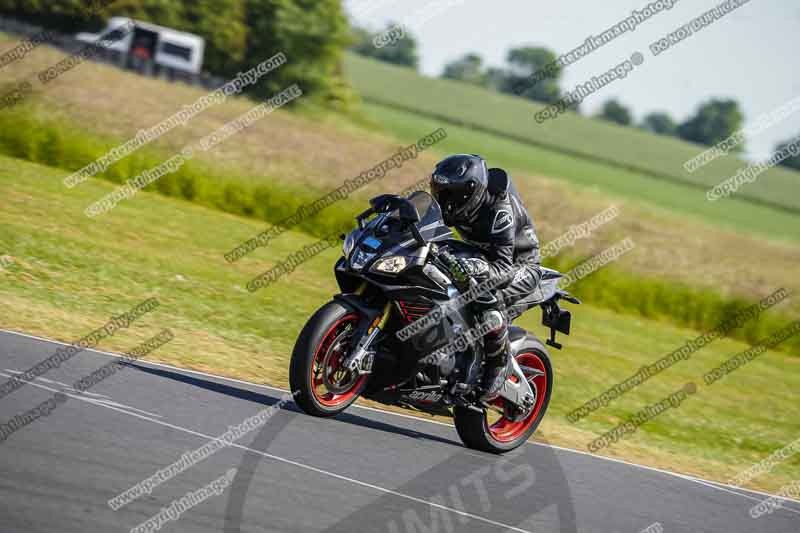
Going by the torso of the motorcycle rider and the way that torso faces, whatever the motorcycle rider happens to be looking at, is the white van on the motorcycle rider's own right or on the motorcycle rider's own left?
on the motorcycle rider's own right

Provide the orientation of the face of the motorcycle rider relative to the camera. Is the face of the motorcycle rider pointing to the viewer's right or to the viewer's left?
to the viewer's left

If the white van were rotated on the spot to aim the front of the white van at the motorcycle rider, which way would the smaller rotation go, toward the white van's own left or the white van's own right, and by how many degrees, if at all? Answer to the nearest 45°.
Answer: approximately 90° to the white van's own left

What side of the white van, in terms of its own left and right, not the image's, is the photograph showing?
left

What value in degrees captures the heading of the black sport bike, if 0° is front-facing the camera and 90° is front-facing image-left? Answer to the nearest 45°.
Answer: approximately 45°

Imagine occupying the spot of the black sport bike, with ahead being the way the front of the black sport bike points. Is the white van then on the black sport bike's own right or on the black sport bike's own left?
on the black sport bike's own right

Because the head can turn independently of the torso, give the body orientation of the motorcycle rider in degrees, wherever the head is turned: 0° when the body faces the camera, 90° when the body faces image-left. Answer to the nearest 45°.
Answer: approximately 45°
